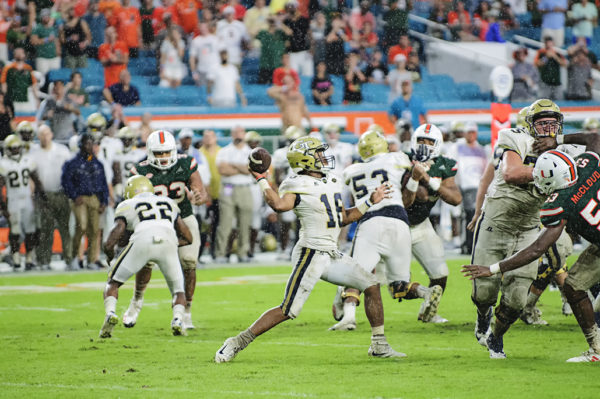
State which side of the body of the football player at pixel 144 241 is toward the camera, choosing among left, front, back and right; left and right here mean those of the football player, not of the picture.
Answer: back

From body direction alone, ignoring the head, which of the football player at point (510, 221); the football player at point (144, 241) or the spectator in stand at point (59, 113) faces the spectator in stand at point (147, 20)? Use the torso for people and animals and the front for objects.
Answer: the football player at point (144, 241)

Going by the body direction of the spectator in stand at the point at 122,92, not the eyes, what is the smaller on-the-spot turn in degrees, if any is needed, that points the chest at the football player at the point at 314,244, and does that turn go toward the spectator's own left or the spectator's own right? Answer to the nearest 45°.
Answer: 0° — they already face them

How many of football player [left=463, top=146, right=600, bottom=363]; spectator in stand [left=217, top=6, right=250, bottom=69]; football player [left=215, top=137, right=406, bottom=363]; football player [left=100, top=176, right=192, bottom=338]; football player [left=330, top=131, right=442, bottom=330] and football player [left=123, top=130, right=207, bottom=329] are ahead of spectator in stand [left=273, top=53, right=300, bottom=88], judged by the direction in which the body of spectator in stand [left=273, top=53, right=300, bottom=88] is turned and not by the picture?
5

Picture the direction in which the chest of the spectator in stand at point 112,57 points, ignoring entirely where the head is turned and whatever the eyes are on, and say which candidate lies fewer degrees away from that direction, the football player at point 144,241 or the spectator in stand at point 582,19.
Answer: the football player

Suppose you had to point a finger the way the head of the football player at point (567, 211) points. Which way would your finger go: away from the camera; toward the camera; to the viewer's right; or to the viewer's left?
to the viewer's left

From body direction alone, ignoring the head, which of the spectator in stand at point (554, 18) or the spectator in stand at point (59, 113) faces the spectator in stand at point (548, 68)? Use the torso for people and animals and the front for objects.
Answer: the spectator in stand at point (554, 18)

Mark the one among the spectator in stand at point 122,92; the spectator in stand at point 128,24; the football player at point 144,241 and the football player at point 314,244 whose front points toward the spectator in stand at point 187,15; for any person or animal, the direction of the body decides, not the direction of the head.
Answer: the football player at point 144,241

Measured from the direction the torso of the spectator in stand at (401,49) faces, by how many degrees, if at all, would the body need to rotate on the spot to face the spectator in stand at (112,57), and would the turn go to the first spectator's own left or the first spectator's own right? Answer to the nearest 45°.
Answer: approximately 45° to the first spectator's own right

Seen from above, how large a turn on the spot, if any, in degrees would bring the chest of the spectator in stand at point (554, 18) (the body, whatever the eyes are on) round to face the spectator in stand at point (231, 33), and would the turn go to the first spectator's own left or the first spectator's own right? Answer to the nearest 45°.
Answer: approximately 45° to the first spectator's own right

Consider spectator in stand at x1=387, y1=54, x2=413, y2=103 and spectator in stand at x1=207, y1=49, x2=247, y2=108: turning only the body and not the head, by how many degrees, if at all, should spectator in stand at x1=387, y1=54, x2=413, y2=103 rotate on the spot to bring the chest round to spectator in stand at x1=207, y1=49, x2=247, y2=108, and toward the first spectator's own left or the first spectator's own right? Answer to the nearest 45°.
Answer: approximately 90° to the first spectator's own right
